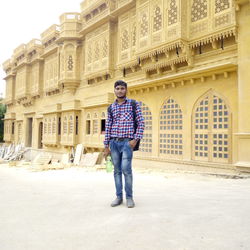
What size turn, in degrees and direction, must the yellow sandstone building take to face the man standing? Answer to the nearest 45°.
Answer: approximately 45° to its left

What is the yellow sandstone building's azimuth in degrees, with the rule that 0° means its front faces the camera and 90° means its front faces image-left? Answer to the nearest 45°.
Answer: approximately 45°
